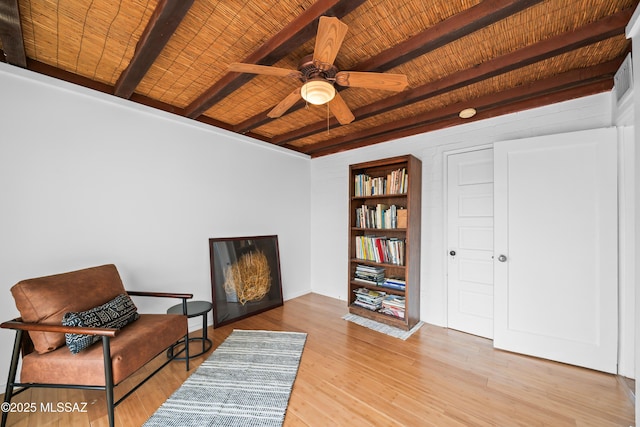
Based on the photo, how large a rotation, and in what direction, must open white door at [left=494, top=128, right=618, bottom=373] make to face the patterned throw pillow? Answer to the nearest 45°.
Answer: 0° — it already faces it

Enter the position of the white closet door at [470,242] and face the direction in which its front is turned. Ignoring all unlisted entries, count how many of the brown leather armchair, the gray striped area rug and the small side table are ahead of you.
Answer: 3

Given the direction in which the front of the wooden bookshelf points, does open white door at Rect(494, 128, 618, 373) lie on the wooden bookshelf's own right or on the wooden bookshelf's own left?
on the wooden bookshelf's own left

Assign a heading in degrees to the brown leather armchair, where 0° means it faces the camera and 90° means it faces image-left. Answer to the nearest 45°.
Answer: approximately 315°

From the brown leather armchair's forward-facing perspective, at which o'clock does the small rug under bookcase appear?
The small rug under bookcase is roughly at 11 o'clock from the brown leather armchair.

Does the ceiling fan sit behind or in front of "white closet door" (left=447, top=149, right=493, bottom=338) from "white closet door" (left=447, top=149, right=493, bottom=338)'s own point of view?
in front

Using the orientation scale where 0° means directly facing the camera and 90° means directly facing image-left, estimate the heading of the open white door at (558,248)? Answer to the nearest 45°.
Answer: approximately 45°

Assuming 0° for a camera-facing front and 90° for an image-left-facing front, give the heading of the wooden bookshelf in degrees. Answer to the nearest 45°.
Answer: approximately 45°

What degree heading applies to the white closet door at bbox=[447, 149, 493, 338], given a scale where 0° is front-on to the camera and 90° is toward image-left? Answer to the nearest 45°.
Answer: approximately 45°
